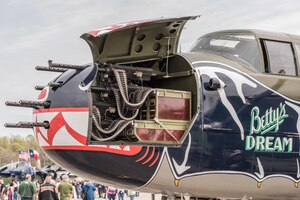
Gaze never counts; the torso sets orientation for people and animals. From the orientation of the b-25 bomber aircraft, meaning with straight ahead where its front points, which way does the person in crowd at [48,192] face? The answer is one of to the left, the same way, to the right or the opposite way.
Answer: to the right

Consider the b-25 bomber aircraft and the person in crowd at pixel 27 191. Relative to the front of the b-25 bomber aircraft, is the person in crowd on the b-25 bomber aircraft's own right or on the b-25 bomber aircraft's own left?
on the b-25 bomber aircraft's own right

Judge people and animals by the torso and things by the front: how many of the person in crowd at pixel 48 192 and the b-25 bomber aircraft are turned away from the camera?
1

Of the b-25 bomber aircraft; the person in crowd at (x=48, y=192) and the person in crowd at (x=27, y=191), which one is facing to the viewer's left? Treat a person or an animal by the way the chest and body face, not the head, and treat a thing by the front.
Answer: the b-25 bomber aircraft

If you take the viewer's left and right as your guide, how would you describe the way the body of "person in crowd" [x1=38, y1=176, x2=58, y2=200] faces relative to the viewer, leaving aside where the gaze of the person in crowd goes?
facing away from the viewer

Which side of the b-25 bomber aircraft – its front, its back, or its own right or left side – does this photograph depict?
left
